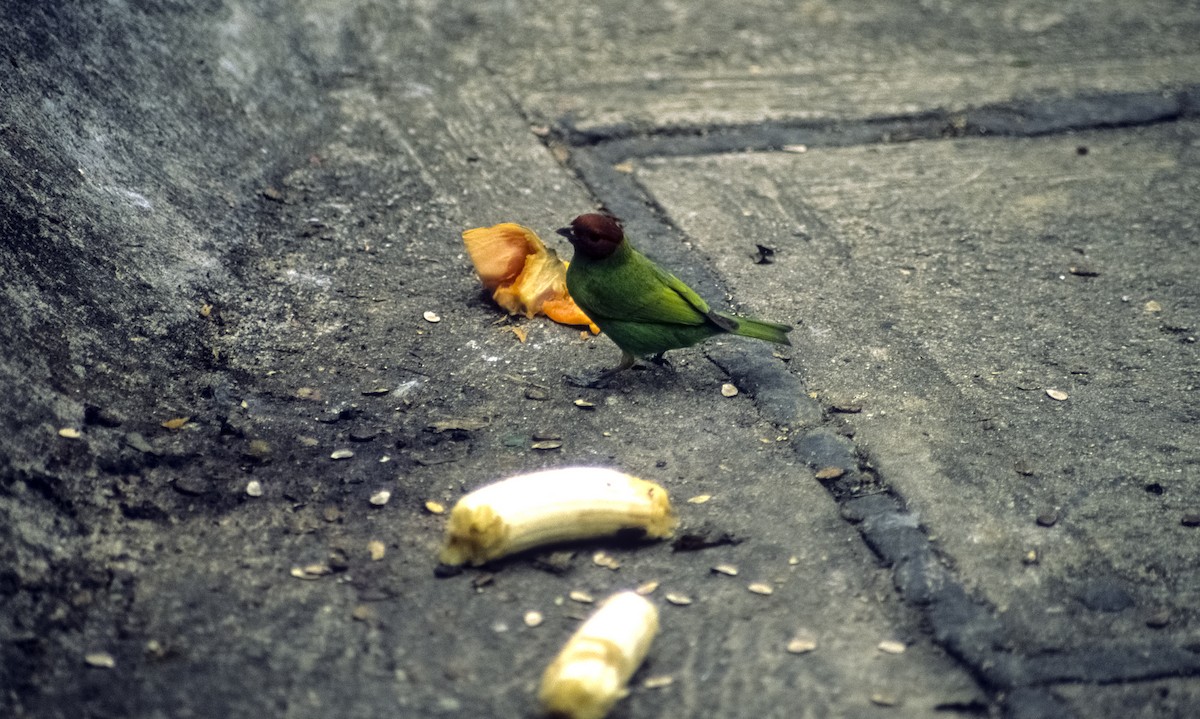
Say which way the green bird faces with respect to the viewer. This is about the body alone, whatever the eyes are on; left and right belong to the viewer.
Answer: facing to the left of the viewer

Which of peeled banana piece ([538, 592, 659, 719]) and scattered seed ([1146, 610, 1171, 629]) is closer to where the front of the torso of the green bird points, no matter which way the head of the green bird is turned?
the peeled banana piece

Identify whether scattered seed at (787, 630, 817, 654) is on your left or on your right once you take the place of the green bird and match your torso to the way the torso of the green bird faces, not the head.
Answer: on your left

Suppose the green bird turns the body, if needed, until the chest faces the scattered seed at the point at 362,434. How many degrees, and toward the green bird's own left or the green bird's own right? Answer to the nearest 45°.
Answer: approximately 45° to the green bird's own left

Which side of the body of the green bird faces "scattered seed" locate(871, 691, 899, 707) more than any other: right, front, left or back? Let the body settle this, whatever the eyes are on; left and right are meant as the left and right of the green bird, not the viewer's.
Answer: left

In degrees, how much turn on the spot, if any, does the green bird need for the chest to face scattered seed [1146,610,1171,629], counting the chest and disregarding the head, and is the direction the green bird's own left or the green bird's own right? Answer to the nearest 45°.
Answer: approximately 135° to the green bird's own left

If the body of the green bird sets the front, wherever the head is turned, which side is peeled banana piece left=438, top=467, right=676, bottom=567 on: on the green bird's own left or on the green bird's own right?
on the green bird's own left

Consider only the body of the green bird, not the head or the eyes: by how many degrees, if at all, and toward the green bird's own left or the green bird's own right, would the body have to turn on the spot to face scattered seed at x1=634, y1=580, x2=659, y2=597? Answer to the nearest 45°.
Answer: approximately 90° to the green bird's own left
